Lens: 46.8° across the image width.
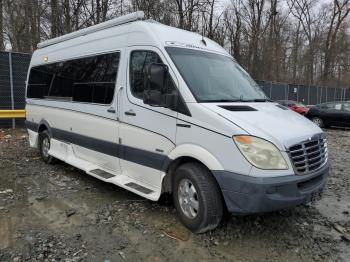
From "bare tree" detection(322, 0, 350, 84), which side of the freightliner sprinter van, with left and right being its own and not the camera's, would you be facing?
left

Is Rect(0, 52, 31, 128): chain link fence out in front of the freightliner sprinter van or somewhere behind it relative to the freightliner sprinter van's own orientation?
behind

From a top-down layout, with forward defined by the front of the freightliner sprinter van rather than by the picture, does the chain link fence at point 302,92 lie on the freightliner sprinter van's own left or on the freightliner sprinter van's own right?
on the freightliner sprinter van's own left

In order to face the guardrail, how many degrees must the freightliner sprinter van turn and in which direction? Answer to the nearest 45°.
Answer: approximately 180°

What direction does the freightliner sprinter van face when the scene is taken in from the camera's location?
facing the viewer and to the right of the viewer
